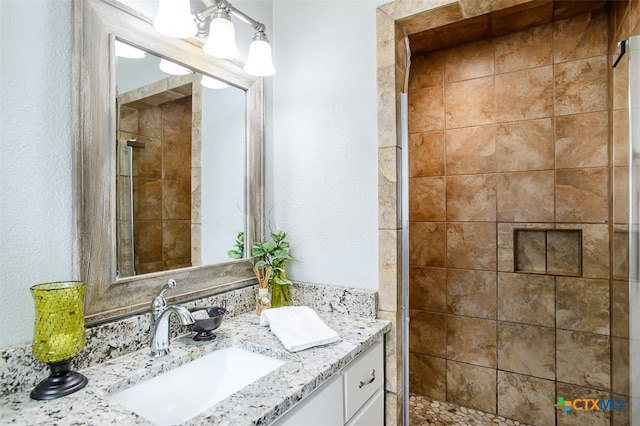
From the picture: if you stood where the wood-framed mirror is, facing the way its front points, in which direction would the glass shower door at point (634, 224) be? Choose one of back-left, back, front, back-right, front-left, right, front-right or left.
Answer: front-left

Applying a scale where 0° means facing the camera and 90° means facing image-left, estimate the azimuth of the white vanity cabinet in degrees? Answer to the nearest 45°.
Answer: approximately 315°

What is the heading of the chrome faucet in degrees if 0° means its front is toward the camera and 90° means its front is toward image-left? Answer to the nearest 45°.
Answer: approximately 315°

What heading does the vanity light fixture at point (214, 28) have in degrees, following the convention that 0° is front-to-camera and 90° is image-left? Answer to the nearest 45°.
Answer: approximately 315°

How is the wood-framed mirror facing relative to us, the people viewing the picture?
facing the viewer and to the right of the viewer

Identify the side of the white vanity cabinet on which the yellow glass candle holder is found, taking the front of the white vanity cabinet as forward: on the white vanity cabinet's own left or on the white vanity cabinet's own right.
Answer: on the white vanity cabinet's own right

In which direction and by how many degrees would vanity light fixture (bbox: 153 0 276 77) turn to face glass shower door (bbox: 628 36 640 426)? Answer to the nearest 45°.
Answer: approximately 45° to its left
